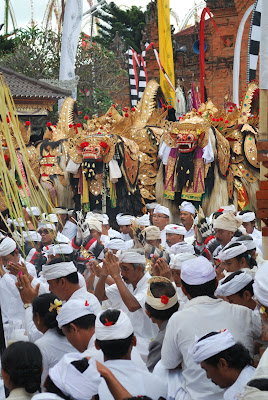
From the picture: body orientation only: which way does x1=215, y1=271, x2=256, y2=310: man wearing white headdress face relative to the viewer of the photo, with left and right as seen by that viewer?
facing to the left of the viewer

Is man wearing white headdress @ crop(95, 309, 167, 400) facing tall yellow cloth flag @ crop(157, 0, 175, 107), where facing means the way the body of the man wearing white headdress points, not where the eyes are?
yes

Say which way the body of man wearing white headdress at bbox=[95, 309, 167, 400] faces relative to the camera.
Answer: away from the camera

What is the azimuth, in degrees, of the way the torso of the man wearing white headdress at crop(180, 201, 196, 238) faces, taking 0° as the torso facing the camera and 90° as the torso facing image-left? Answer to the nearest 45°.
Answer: approximately 45°

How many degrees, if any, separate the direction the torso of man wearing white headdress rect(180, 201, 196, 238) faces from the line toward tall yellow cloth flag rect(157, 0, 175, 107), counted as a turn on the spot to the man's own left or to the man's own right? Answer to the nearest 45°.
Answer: approximately 135° to the man's own right

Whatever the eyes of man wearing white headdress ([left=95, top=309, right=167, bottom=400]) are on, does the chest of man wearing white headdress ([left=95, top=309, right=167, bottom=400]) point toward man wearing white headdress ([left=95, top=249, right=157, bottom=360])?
yes

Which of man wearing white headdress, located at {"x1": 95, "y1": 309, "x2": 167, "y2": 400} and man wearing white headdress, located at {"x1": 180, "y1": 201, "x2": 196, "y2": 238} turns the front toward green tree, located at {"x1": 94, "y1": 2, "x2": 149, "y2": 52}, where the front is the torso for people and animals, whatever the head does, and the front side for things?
man wearing white headdress, located at {"x1": 95, "y1": 309, "x2": 167, "y2": 400}

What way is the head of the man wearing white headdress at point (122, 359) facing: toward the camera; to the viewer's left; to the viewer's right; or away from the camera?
away from the camera
